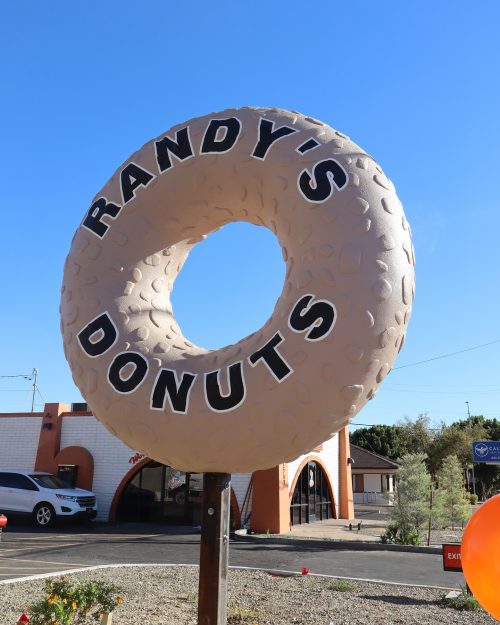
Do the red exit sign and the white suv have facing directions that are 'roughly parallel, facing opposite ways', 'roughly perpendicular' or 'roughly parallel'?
roughly perpendicular

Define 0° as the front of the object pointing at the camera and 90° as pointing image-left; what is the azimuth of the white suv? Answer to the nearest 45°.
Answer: approximately 315°

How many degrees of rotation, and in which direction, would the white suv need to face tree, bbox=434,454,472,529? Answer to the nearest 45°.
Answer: approximately 45° to its left

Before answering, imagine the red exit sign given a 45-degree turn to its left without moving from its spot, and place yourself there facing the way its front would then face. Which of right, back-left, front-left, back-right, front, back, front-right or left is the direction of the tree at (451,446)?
back-left

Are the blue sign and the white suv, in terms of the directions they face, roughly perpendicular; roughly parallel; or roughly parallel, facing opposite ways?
roughly perpendicular

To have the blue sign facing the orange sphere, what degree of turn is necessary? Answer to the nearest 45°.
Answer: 0° — it already faces it

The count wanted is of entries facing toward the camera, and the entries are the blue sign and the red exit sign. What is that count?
2
